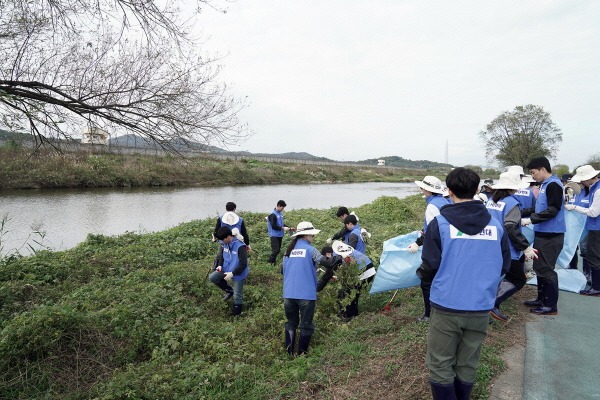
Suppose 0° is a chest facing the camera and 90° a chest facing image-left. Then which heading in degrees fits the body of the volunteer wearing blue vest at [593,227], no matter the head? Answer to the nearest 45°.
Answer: approximately 90°

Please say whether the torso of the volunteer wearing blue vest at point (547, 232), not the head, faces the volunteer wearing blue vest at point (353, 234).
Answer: yes

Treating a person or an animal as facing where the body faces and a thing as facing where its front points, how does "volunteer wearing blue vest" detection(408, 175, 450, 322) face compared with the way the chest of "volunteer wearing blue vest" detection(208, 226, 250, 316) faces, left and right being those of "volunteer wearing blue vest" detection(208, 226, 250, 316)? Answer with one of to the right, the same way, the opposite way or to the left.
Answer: to the right

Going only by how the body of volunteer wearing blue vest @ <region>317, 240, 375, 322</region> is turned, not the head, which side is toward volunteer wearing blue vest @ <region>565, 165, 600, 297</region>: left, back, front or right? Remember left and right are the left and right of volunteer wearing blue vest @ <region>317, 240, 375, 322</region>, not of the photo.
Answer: back

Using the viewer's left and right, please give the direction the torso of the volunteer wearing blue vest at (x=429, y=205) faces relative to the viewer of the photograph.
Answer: facing to the left of the viewer

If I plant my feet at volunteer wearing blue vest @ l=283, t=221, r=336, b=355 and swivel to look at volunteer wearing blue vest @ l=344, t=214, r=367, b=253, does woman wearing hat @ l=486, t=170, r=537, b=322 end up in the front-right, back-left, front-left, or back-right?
front-right

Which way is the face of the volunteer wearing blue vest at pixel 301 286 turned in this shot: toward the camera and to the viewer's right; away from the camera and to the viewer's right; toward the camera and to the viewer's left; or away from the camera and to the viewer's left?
away from the camera and to the viewer's right

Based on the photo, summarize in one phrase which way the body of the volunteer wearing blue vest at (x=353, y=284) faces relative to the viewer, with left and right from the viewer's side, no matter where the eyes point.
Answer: facing to the left of the viewer
